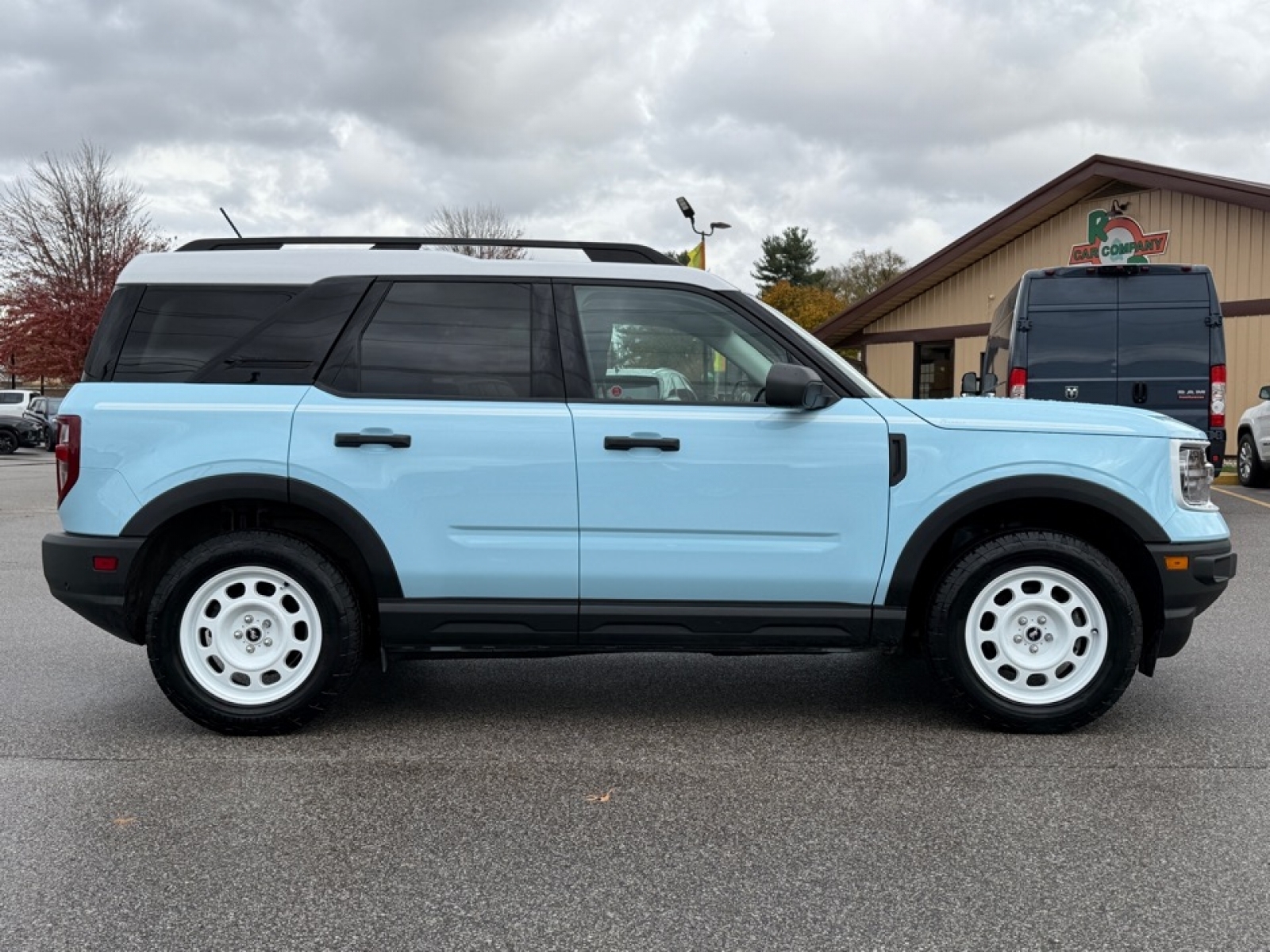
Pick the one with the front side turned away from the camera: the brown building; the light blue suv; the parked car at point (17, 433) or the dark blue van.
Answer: the dark blue van

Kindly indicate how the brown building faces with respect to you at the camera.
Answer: facing the viewer and to the left of the viewer

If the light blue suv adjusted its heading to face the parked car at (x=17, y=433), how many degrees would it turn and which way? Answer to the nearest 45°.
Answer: approximately 135° to its left

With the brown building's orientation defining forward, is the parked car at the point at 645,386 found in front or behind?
in front

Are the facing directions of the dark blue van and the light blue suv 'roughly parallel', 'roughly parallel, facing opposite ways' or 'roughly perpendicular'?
roughly perpendicular

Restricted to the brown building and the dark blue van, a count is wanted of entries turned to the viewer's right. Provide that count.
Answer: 0

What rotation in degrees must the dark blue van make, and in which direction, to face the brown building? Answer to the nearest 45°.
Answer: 0° — it already faces it

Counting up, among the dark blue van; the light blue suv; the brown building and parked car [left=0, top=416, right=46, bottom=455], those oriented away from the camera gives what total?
1

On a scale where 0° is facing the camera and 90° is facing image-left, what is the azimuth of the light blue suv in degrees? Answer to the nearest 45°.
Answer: approximately 270°

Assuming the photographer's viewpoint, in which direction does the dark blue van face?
facing away from the viewer

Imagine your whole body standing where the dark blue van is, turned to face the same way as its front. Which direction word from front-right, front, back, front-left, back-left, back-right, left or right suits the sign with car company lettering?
front

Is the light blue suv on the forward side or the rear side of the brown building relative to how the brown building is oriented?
on the forward side

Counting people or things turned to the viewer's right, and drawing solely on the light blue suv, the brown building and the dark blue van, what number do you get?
1

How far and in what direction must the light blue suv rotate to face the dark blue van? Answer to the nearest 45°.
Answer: approximately 45° to its left
